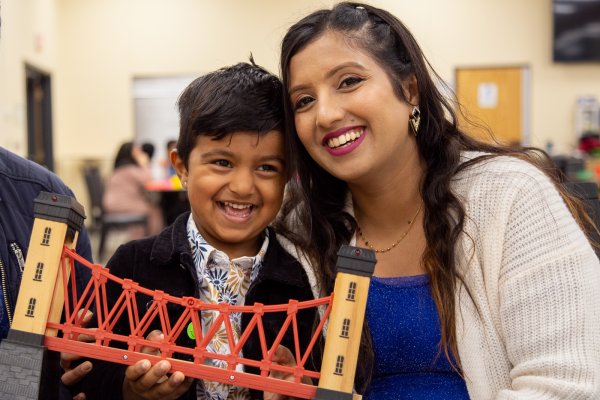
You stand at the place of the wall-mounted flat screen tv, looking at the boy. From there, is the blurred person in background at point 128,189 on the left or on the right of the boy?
right

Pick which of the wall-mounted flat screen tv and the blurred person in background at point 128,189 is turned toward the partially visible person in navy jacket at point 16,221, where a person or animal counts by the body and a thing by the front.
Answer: the wall-mounted flat screen tv

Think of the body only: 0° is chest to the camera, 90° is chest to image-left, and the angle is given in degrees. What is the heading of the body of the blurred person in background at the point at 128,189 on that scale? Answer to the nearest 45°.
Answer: approximately 270°

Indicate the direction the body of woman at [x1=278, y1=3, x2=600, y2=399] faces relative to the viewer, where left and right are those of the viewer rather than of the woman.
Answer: facing the viewer and to the left of the viewer

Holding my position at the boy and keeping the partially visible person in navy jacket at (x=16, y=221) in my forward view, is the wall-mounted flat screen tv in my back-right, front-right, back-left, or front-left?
back-right

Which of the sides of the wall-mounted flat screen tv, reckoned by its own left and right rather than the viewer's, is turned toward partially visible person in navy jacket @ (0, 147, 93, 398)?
front
